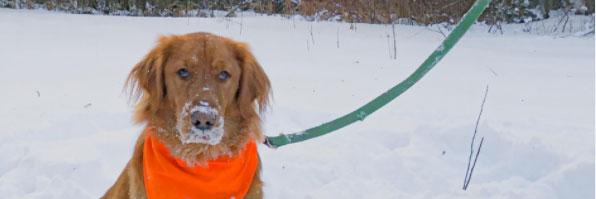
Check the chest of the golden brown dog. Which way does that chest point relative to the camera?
toward the camera
